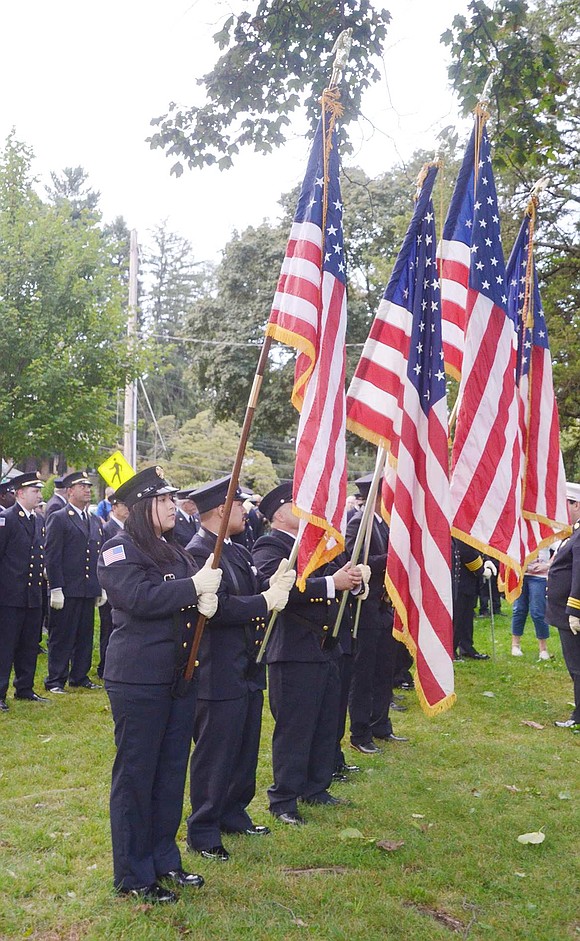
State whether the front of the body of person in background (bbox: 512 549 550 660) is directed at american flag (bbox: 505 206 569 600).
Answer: yes

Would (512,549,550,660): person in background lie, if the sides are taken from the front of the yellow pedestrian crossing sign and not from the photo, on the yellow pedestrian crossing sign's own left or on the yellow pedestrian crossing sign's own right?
on the yellow pedestrian crossing sign's own left

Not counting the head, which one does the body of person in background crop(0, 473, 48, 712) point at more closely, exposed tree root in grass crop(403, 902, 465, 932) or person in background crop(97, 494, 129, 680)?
the exposed tree root in grass

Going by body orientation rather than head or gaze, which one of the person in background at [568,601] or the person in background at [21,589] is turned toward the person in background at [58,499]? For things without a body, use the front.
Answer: the person in background at [568,601]

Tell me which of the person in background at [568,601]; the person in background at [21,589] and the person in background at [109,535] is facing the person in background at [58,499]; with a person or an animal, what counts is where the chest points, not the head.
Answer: the person in background at [568,601]

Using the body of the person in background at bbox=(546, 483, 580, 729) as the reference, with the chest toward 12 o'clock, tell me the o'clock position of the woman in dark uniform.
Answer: The woman in dark uniform is roughly at 10 o'clock from the person in background.

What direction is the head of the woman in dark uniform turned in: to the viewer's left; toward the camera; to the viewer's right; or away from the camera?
to the viewer's right

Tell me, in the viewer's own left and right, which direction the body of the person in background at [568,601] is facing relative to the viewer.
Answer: facing to the left of the viewer

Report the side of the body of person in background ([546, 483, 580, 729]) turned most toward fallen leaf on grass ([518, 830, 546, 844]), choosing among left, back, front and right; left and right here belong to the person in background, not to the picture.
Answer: left
